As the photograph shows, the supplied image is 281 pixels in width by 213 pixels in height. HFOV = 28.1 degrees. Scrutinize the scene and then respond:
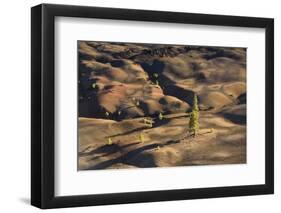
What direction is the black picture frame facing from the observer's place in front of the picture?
facing the viewer and to the right of the viewer
